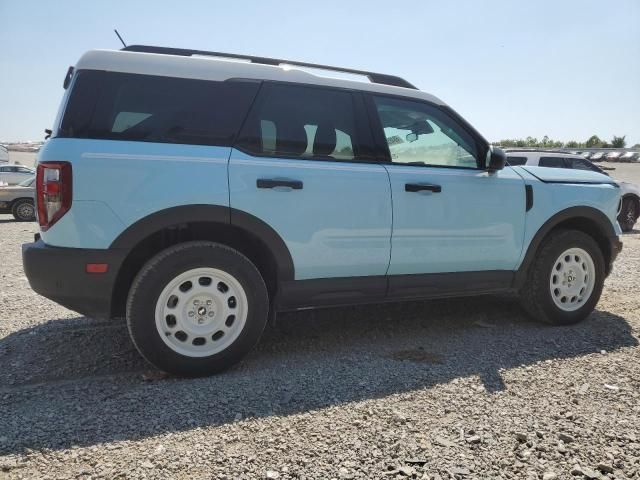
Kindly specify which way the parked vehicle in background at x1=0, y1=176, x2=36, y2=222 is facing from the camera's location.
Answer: facing to the left of the viewer

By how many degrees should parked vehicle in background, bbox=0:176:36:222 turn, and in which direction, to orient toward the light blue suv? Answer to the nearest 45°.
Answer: approximately 90° to its left

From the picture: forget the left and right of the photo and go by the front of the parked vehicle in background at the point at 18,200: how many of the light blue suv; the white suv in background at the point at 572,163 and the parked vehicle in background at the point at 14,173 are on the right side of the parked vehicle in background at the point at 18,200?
1
